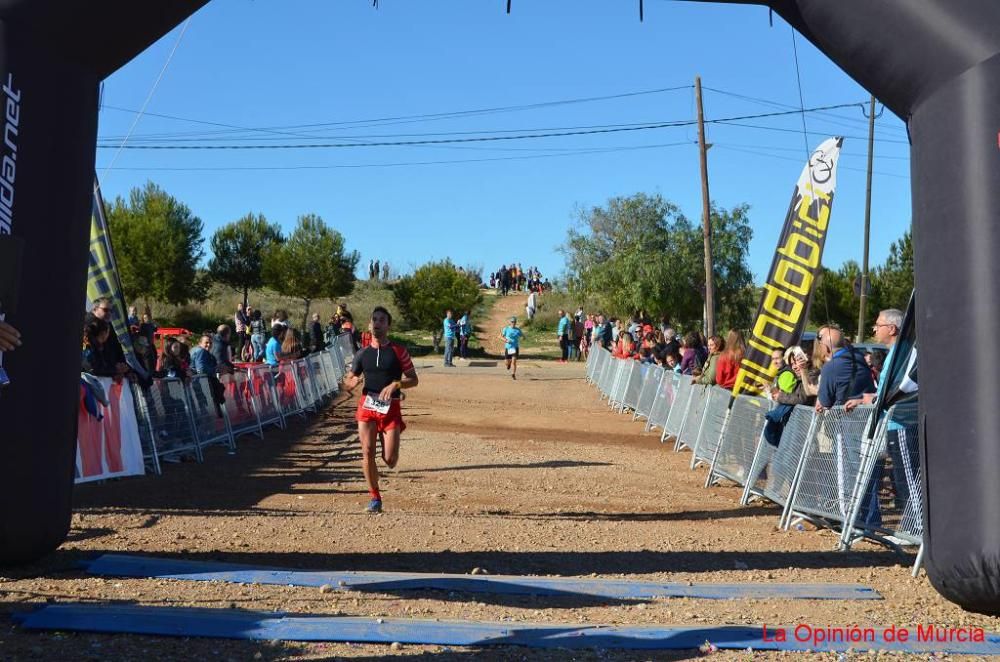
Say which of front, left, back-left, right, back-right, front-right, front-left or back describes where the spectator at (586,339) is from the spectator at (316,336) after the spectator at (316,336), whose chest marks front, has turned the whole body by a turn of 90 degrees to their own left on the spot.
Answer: front-right

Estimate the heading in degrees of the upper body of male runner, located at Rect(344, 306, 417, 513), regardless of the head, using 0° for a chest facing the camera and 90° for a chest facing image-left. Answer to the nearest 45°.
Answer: approximately 0°

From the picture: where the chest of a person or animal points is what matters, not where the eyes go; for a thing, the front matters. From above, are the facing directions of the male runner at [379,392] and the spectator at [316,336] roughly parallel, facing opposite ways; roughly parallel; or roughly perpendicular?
roughly perpendicular

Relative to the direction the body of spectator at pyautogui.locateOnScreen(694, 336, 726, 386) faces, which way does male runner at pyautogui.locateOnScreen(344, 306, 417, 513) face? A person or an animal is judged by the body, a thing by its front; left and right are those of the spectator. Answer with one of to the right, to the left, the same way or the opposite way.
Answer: to the left

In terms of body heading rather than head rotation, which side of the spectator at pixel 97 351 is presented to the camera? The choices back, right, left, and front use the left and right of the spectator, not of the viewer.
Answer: right

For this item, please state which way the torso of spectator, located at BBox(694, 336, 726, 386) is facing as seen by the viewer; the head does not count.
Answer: to the viewer's left

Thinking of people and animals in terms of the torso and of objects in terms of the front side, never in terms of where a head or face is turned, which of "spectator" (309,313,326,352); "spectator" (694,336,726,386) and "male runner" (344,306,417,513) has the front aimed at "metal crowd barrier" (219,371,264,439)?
"spectator" (694,336,726,386)

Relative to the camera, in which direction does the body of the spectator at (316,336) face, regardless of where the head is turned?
to the viewer's right

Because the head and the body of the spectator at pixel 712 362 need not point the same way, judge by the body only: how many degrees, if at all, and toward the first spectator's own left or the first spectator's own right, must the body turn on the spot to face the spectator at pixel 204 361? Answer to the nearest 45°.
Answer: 0° — they already face them

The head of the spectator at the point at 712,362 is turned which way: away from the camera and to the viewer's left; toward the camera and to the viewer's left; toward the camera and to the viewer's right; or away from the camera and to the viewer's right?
toward the camera and to the viewer's left

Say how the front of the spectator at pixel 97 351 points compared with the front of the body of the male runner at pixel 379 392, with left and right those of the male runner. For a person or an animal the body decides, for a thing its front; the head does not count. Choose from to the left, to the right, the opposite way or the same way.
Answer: to the left

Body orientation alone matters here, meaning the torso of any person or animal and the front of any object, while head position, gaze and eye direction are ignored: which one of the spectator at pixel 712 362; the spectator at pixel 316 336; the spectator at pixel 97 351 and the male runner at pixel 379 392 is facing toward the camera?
the male runner

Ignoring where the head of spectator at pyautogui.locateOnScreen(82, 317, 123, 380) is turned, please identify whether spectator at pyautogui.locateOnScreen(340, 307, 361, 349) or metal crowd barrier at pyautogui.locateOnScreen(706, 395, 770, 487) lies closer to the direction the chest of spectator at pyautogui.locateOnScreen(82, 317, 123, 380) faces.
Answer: the metal crowd barrier

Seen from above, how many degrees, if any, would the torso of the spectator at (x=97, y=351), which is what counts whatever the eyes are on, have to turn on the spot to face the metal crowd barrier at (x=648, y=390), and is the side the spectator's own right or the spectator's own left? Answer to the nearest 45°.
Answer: approximately 45° to the spectator's own left

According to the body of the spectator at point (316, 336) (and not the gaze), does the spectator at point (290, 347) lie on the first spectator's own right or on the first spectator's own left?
on the first spectator's own right
